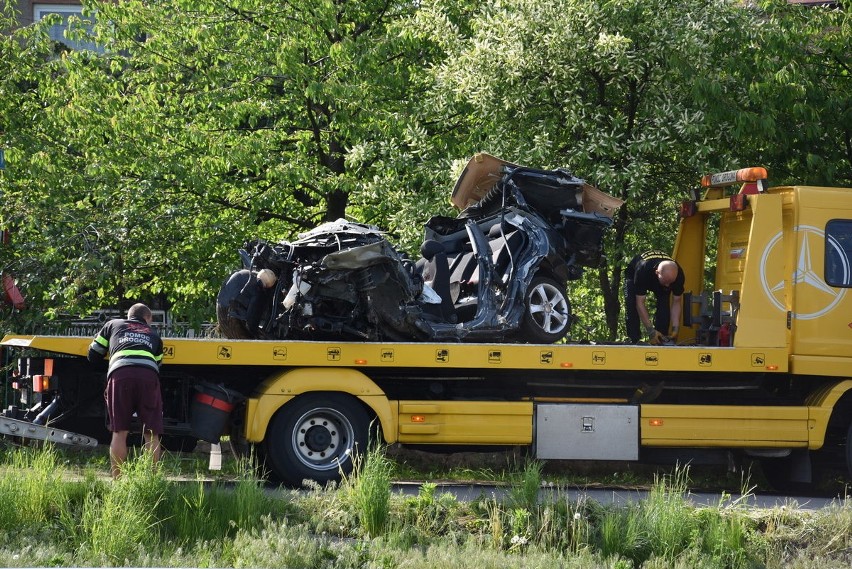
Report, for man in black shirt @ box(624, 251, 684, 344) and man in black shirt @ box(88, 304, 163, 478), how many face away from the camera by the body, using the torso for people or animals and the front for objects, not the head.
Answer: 1

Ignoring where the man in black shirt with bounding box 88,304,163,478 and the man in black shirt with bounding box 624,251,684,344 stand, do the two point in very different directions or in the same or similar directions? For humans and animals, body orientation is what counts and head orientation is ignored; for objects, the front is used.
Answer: very different directions

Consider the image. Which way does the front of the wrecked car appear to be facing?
to the viewer's left

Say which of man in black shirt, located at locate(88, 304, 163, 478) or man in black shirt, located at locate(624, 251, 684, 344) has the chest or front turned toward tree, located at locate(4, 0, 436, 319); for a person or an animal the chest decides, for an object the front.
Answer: man in black shirt, located at locate(88, 304, 163, 478)

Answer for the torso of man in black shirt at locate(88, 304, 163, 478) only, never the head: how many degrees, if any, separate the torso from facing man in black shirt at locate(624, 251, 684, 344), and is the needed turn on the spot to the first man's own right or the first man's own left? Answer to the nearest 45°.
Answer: approximately 90° to the first man's own right

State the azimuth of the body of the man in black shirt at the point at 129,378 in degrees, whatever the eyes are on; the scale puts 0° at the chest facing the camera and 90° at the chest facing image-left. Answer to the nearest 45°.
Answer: approximately 180°

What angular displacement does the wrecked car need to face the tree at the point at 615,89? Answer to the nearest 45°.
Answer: approximately 135° to its right

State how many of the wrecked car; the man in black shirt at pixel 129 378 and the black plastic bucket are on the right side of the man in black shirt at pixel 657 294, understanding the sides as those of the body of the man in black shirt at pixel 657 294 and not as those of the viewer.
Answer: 3

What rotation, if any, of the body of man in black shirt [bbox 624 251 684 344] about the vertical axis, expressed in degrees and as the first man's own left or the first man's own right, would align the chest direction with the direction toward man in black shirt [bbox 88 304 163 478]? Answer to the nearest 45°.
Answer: approximately 90° to the first man's own right

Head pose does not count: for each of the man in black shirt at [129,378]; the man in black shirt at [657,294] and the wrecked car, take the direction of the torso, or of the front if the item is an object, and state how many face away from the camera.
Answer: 1

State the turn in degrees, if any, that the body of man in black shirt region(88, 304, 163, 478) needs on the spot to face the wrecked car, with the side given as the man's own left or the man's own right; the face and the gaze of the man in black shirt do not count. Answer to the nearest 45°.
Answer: approximately 90° to the man's own right

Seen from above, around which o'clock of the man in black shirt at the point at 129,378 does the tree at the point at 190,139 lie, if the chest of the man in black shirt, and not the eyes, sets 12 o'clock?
The tree is roughly at 12 o'clock from the man in black shirt.

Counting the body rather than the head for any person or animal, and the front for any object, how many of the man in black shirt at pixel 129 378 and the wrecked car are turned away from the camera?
1

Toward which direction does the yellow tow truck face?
to the viewer's right
